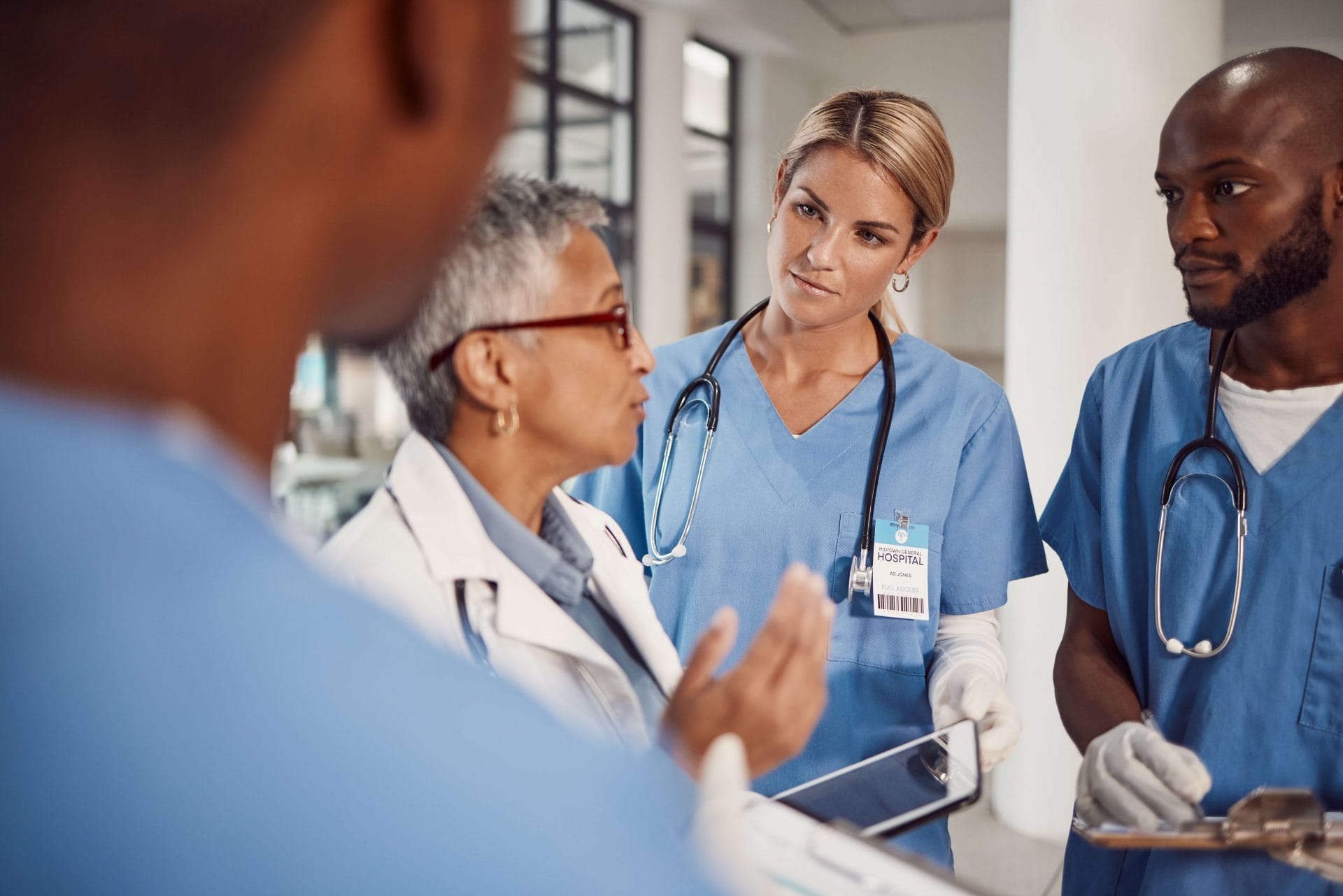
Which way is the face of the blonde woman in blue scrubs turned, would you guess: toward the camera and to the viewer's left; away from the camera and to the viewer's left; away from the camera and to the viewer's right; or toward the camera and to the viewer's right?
toward the camera and to the viewer's left

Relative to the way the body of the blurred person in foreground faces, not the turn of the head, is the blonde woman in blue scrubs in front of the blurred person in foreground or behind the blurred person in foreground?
in front

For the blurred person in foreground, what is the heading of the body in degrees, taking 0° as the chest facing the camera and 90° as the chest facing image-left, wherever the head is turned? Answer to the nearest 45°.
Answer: approximately 225°

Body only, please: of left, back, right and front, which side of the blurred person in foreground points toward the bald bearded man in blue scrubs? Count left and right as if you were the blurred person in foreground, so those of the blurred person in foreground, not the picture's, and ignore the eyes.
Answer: front

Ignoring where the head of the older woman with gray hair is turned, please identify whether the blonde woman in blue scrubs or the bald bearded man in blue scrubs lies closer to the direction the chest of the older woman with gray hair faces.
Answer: the bald bearded man in blue scrubs

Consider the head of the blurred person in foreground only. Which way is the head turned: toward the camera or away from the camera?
away from the camera

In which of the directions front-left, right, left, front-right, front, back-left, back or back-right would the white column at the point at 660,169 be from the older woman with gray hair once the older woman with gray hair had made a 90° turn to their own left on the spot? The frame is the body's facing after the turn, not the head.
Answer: front-left

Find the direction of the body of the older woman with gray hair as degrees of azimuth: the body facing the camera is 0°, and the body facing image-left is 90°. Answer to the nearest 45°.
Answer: approximately 315°

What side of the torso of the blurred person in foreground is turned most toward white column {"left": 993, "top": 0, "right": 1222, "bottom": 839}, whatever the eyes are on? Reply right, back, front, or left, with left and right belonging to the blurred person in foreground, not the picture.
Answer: front

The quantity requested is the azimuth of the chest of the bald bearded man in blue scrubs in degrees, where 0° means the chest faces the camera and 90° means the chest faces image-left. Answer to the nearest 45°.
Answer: approximately 45°

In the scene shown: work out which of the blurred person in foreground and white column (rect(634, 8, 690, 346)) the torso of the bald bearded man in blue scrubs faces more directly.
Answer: the blurred person in foreground
